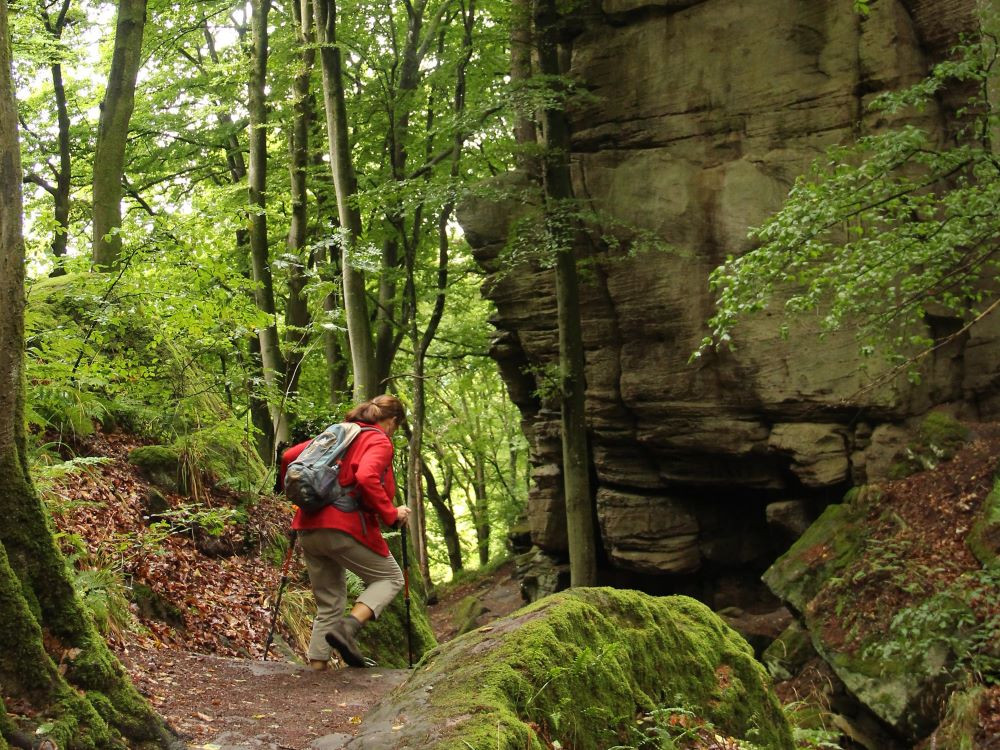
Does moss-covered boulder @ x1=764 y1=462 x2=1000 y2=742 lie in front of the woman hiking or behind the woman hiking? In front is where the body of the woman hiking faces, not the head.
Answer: in front

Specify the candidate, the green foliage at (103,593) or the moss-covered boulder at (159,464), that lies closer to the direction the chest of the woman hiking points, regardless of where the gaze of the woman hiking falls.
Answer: the moss-covered boulder

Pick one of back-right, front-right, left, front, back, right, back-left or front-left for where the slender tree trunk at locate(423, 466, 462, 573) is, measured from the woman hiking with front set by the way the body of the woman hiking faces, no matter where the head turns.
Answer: front-left

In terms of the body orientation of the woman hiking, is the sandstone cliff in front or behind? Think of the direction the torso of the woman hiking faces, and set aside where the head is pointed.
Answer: in front

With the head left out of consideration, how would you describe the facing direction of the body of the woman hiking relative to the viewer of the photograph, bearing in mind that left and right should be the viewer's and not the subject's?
facing away from the viewer and to the right of the viewer

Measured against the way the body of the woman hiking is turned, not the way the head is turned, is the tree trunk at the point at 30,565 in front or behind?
behind

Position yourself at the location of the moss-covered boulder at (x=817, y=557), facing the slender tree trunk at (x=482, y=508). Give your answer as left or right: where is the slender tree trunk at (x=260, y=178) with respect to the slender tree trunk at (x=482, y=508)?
left

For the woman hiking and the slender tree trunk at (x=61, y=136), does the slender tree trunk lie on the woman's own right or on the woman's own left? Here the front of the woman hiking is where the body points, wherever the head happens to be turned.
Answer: on the woman's own left
